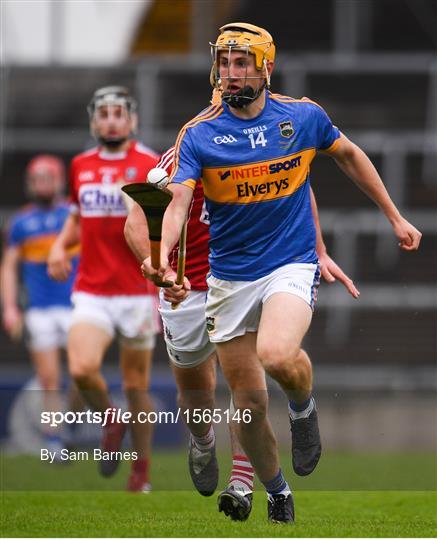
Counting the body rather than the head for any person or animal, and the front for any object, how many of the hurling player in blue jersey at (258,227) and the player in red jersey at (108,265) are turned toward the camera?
2

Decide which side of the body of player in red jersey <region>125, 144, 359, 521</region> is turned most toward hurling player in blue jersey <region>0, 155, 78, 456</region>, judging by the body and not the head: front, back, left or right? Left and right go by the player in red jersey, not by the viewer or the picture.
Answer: back

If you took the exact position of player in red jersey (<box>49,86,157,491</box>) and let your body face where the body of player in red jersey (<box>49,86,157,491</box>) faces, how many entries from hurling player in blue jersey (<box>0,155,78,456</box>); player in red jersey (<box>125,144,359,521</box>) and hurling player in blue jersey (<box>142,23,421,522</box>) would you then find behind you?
1

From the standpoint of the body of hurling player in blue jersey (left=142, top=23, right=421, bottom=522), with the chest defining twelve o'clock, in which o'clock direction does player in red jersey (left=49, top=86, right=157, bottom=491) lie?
The player in red jersey is roughly at 5 o'clock from the hurling player in blue jersey.

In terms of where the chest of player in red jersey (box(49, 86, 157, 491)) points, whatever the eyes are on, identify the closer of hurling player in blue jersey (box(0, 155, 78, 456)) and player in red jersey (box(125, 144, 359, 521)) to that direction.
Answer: the player in red jersey

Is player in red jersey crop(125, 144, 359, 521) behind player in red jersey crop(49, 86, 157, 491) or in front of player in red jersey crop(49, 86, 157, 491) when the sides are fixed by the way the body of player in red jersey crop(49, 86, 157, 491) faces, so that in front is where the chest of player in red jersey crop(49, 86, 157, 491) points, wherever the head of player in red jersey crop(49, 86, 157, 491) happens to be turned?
in front

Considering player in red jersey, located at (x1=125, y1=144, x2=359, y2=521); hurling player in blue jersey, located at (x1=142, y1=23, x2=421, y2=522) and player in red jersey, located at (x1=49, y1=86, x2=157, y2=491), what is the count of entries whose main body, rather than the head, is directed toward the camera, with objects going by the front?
3

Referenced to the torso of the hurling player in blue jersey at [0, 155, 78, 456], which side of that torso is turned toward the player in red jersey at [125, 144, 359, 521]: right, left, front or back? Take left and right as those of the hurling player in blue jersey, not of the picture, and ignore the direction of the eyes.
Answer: front

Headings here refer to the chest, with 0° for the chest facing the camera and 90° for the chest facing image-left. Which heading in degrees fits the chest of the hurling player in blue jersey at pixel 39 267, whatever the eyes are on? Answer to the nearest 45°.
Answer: approximately 0°

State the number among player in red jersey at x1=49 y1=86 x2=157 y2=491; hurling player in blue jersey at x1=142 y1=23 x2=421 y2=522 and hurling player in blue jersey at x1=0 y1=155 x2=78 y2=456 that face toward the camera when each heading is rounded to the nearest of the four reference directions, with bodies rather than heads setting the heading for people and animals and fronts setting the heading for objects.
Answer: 3

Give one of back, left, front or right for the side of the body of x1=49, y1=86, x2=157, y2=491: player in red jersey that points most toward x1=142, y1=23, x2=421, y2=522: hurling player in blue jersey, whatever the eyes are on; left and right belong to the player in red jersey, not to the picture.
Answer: front
